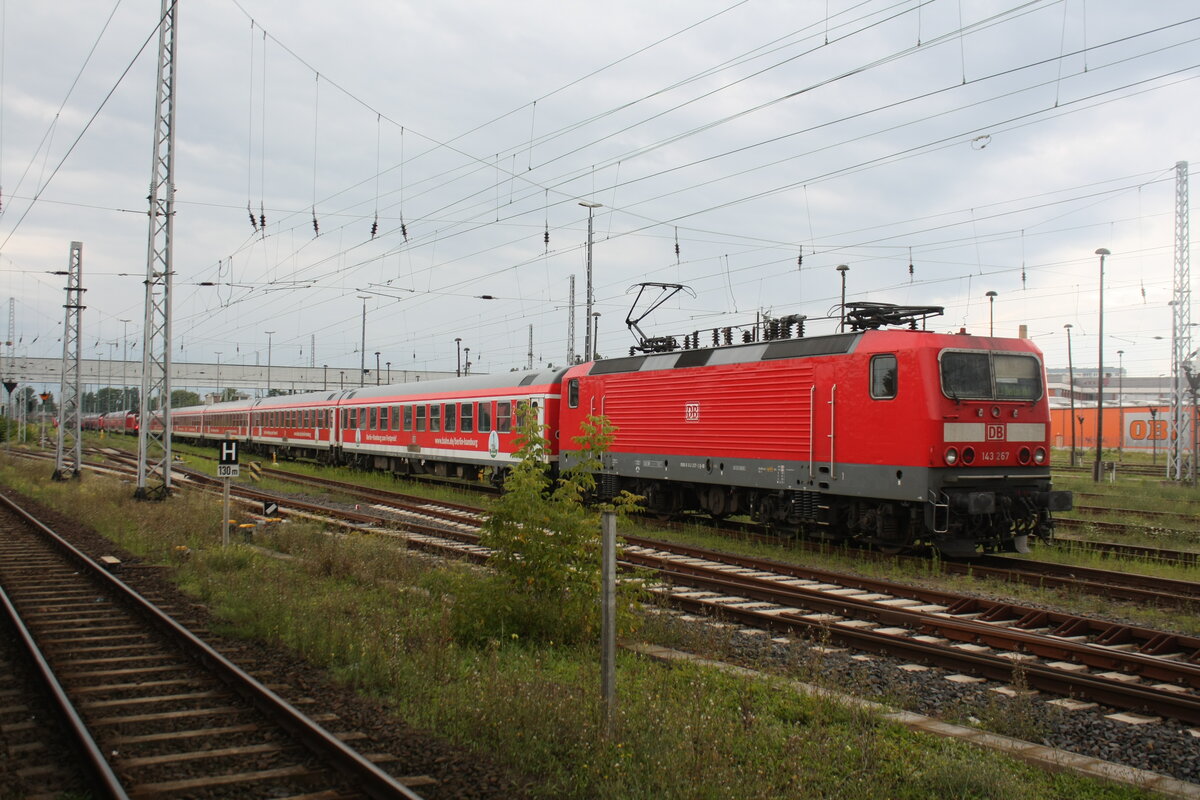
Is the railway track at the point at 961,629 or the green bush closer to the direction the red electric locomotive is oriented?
the railway track

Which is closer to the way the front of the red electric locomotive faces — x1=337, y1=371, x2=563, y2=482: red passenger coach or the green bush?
the green bush

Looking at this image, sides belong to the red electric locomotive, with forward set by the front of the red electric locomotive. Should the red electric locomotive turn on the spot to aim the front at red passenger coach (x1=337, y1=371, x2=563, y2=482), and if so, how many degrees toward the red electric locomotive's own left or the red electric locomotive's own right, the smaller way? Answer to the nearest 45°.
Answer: approximately 180°

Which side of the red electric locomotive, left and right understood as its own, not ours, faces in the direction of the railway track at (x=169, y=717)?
right

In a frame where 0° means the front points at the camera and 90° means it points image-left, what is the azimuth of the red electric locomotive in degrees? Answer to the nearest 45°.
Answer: approximately 315°
